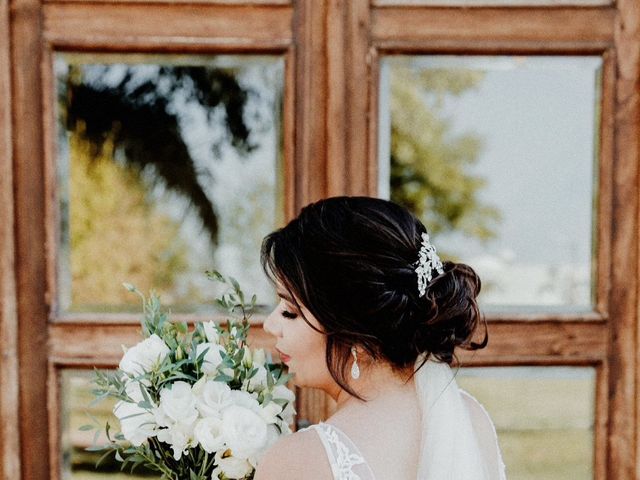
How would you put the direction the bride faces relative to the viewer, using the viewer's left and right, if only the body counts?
facing away from the viewer and to the left of the viewer

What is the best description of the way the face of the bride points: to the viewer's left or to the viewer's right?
to the viewer's left
